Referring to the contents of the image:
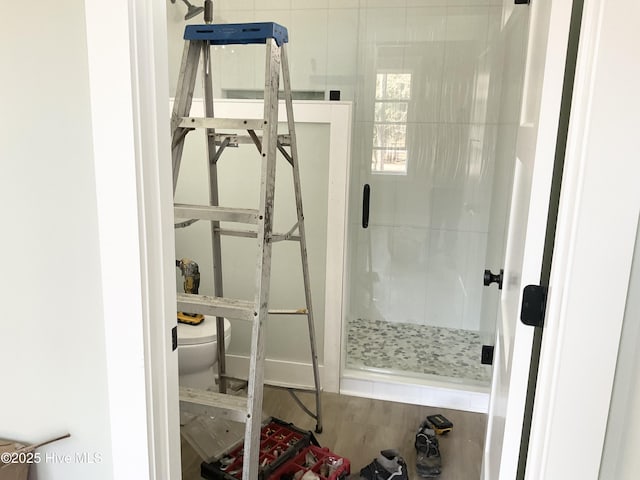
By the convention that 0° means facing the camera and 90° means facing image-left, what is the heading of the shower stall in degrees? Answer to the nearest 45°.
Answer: approximately 0°

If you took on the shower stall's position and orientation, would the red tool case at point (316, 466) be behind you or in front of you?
in front

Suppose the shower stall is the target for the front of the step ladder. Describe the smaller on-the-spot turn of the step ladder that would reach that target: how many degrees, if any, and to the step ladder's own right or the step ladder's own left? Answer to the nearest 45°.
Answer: approximately 180°

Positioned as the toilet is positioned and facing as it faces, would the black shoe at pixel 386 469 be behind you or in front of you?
in front
